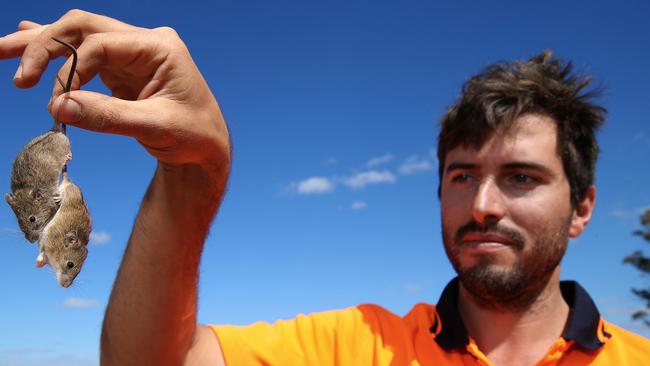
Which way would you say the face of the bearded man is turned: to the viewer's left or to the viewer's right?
to the viewer's left

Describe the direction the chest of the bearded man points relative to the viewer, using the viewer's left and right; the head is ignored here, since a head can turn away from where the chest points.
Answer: facing the viewer
